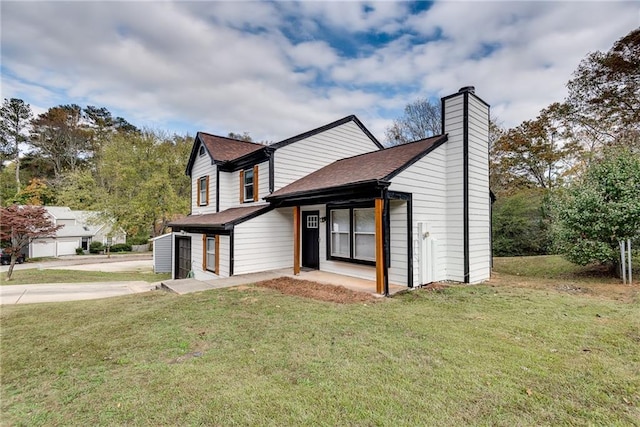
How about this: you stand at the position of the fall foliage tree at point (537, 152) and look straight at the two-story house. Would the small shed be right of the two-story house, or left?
right

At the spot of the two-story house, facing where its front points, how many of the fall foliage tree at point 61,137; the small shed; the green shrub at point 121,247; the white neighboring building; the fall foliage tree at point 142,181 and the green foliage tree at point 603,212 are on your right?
5

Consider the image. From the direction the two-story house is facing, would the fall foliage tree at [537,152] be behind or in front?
behind

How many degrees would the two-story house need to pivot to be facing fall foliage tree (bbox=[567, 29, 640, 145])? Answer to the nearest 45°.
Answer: approximately 180°

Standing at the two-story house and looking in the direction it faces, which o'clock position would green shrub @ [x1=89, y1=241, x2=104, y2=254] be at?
The green shrub is roughly at 3 o'clock from the two-story house.

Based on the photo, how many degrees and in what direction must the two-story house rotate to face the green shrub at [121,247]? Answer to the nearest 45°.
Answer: approximately 90° to its right

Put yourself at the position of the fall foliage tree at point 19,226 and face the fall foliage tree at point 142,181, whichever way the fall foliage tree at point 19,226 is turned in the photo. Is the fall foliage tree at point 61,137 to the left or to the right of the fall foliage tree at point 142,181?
left

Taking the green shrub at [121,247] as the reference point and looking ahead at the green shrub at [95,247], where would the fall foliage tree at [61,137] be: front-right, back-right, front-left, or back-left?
front-right

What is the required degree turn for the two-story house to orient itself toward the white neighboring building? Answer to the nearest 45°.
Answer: approximately 90° to its right

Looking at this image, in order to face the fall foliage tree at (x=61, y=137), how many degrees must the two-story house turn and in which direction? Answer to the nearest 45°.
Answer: approximately 90° to its right

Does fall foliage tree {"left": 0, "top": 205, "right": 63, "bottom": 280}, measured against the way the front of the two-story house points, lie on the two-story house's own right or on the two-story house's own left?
on the two-story house's own right

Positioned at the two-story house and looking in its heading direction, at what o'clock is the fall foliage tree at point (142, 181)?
The fall foliage tree is roughly at 3 o'clock from the two-story house.

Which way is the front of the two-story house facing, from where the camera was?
facing the viewer and to the left of the viewer

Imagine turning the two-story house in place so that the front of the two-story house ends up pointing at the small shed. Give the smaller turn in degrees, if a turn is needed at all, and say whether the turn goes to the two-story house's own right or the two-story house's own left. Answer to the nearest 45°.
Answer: approximately 90° to the two-story house's own right

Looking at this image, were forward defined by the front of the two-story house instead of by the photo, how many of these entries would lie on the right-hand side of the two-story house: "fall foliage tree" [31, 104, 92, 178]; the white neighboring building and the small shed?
3
